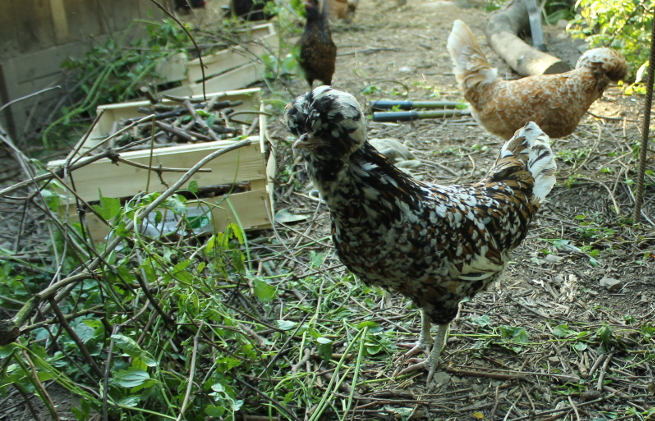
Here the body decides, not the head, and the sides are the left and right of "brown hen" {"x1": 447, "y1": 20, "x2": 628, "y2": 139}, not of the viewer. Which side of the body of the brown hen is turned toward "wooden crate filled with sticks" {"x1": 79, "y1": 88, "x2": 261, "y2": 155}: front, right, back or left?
back

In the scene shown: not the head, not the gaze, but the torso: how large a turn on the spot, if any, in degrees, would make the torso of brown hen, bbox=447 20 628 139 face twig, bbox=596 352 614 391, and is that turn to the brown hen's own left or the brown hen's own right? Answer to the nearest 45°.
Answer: approximately 90° to the brown hen's own right

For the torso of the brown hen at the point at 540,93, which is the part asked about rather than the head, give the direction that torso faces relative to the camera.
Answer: to the viewer's right

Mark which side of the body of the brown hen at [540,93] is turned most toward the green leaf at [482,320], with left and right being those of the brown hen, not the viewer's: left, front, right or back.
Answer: right

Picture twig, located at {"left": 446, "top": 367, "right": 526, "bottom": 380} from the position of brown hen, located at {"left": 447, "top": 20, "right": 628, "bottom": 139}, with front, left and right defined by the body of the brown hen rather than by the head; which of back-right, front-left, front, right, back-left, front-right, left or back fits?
right

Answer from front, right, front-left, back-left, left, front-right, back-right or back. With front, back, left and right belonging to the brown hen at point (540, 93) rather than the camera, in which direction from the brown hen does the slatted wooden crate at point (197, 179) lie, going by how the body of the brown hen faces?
back-right

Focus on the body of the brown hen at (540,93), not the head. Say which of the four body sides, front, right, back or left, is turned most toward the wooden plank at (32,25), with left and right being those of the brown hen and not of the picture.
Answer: back

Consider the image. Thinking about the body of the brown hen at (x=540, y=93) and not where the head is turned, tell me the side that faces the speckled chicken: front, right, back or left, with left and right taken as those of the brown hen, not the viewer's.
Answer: right

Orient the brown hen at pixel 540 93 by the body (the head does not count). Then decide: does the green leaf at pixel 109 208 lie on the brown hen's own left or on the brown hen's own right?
on the brown hen's own right

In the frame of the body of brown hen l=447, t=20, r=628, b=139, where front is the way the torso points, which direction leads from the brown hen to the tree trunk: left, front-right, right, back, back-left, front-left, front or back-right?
left

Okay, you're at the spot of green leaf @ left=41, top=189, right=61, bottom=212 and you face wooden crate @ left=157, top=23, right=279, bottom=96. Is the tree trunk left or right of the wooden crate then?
right
